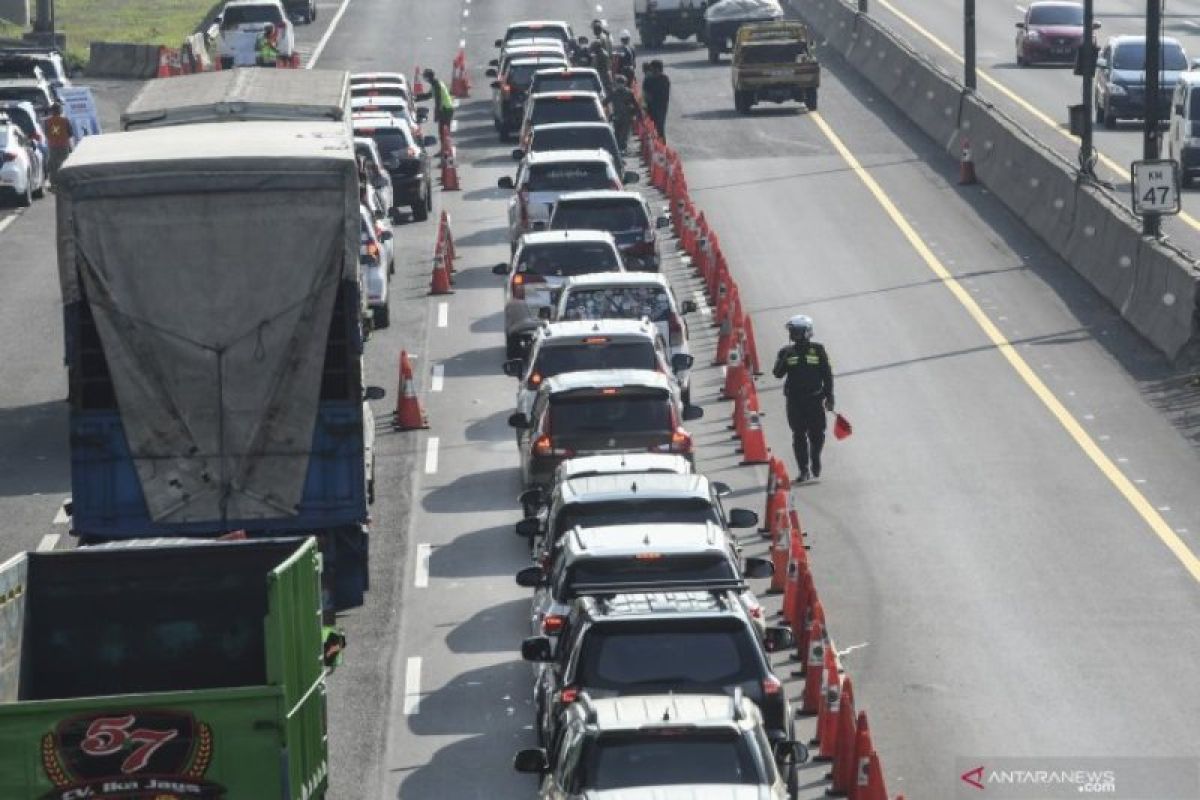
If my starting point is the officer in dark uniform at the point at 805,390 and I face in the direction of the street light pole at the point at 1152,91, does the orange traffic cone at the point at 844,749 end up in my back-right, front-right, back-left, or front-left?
back-right

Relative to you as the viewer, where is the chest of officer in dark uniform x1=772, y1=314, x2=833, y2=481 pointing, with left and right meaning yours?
facing the viewer

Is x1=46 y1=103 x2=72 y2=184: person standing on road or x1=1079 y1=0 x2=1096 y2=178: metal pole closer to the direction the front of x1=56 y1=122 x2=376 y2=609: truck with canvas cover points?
the person standing on road

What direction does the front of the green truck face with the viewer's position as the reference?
facing away from the viewer

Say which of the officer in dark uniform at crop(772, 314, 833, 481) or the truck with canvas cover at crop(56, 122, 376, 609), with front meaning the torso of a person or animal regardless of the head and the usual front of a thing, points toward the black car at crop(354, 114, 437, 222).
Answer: the truck with canvas cover

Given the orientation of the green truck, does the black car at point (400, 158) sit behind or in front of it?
in front

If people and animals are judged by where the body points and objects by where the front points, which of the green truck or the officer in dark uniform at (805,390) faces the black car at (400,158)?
the green truck

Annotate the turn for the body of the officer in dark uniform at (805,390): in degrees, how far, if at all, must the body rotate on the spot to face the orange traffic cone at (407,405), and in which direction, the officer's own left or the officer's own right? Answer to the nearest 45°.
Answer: approximately 135° to the officer's own right

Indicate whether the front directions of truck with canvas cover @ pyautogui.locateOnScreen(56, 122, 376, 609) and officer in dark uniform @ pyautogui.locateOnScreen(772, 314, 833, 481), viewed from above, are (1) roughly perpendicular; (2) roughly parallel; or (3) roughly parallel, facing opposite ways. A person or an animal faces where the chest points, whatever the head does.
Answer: roughly parallel, facing opposite ways

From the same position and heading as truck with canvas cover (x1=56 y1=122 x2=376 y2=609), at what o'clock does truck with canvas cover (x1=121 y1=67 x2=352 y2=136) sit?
truck with canvas cover (x1=121 y1=67 x2=352 y2=136) is roughly at 12 o'clock from truck with canvas cover (x1=56 y1=122 x2=376 y2=609).

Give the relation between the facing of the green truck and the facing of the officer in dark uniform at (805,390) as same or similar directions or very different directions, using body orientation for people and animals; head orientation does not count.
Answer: very different directions

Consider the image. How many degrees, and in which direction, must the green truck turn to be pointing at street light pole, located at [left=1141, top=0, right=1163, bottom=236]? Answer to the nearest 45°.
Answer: approximately 45° to its right

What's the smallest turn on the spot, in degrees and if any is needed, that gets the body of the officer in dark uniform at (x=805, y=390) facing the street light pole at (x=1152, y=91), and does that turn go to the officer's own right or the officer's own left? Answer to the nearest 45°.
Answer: approximately 135° to the officer's own left

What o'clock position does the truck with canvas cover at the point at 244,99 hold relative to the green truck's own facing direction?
The truck with canvas cover is roughly at 12 o'clock from the green truck.

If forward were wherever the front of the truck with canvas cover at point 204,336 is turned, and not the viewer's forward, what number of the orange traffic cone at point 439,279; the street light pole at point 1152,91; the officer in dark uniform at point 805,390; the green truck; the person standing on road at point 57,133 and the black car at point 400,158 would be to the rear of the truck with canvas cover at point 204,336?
1

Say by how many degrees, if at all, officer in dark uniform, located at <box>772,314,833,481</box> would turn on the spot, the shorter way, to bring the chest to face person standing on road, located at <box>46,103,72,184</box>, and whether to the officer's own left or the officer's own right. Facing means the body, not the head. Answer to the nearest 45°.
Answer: approximately 135° to the officer's own right

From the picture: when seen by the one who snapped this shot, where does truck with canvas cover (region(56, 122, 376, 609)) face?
facing away from the viewer

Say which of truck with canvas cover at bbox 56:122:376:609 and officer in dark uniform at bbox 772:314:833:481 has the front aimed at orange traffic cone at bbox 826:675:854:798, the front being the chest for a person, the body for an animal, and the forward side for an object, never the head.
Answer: the officer in dark uniform
